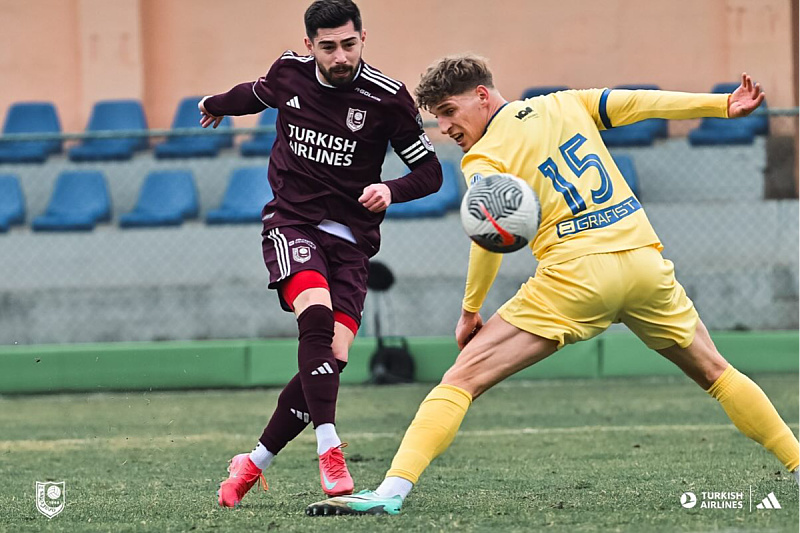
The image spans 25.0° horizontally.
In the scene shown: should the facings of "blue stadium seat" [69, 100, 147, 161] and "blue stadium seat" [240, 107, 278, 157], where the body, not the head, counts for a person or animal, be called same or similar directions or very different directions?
same or similar directions

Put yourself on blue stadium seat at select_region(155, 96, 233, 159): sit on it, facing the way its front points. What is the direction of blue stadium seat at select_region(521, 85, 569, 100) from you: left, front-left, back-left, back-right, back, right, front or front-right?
back-left

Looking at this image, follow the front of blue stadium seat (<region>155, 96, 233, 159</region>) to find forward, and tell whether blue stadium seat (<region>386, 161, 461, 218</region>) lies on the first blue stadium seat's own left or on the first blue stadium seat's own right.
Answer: on the first blue stadium seat's own left

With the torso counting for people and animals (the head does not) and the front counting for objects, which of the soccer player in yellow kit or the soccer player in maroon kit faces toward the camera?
the soccer player in maroon kit

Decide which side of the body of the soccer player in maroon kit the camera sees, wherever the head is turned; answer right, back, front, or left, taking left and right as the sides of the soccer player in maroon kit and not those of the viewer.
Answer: front

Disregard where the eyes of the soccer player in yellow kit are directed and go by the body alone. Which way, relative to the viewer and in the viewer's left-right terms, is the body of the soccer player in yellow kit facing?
facing away from the viewer and to the left of the viewer

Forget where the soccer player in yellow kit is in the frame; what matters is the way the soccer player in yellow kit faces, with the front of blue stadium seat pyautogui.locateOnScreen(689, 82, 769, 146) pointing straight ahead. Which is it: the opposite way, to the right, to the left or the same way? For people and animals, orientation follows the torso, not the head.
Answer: to the right

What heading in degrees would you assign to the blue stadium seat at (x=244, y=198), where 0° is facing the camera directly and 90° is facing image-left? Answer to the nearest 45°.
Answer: approximately 45°

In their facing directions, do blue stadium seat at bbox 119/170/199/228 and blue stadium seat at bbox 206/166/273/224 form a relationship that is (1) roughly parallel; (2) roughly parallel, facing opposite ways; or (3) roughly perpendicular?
roughly parallel

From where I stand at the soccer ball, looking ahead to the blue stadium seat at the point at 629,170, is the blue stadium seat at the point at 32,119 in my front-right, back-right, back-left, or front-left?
front-left

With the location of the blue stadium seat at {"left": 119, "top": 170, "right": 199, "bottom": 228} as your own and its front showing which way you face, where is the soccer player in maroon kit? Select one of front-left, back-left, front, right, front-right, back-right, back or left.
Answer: front-left

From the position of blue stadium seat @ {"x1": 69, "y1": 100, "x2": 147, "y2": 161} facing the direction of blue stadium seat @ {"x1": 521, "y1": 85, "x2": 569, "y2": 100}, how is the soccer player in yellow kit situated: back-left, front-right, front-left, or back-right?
front-right

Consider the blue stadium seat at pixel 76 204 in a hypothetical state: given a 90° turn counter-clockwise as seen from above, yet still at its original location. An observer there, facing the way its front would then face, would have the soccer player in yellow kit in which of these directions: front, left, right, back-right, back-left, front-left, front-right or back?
front-right

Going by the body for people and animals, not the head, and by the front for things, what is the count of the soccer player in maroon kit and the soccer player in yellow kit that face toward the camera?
1

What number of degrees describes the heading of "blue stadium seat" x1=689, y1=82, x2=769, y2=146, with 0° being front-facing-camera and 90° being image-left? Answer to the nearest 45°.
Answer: approximately 45°

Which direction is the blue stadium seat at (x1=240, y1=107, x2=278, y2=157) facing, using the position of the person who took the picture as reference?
facing the viewer and to the left of the viewer
